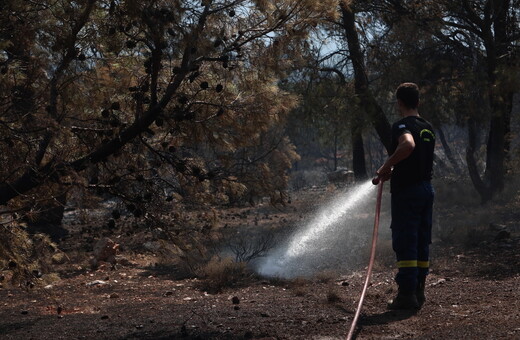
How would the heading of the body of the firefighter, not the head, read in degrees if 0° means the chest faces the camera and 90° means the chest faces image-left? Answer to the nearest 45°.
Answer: approximately 135°

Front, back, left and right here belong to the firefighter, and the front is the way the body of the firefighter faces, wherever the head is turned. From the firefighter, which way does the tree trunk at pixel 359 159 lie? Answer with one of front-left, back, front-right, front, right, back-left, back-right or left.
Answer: front-right

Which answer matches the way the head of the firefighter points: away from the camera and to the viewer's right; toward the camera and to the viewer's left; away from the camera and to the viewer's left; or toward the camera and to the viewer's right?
away from the camera and to the viewer's left

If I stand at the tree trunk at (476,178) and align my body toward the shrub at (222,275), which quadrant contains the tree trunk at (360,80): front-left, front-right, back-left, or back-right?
front-right

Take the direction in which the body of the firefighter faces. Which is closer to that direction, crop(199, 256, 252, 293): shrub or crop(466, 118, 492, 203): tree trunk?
the shrub

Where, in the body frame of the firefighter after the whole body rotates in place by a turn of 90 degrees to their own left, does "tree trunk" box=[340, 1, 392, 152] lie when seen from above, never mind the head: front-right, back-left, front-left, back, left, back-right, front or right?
back-right

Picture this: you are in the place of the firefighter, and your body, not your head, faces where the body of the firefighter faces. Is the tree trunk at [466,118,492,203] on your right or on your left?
on your right

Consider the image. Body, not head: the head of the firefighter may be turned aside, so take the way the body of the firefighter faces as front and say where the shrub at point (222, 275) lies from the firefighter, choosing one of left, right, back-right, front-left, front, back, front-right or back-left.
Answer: front
